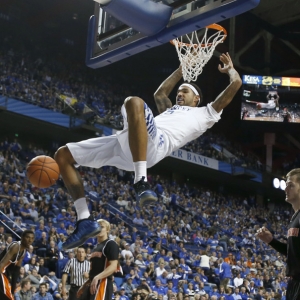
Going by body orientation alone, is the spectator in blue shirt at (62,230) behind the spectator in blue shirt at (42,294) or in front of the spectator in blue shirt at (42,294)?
behind

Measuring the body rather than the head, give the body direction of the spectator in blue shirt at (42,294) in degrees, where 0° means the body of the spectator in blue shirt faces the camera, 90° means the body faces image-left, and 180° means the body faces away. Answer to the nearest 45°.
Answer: approximately 0°

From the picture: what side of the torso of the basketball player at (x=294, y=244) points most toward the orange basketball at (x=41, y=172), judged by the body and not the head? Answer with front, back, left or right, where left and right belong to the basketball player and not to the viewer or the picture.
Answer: front

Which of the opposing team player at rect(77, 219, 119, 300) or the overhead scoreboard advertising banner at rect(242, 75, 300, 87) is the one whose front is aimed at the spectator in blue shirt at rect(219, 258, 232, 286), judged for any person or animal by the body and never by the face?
the overhead scoreboard advertising banner

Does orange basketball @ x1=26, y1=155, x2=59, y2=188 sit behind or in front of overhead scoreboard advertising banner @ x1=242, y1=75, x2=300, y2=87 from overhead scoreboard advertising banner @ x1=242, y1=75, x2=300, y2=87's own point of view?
in front

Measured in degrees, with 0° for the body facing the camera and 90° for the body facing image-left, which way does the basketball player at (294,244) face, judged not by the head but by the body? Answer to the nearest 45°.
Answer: approximately 90°

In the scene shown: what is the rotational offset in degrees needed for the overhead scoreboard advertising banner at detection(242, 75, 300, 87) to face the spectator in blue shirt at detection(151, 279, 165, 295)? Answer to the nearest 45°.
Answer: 0° — it already faces them

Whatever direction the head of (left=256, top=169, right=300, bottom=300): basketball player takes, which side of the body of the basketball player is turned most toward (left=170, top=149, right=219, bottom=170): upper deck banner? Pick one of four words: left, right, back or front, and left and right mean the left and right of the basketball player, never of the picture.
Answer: right

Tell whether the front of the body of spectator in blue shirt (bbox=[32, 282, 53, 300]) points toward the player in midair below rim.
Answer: yes

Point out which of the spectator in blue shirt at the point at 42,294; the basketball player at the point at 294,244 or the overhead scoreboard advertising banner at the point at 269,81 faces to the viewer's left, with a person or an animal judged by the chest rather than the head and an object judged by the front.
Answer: the basketball player
